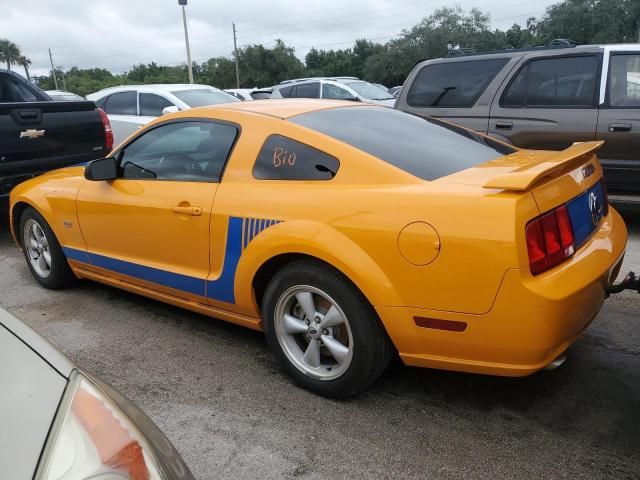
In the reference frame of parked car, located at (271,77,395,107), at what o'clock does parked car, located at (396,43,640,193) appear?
parked car, located at (396,43,640,193) is roughly at 1 o'clock from parked car, located at (271,77,395,107).

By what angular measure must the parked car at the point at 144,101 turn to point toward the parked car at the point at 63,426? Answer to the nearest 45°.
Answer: approximately 45° to its right

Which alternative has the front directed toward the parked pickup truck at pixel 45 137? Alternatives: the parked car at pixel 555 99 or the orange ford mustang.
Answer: the orange ford mustang

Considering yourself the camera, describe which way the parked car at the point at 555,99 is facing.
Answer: facing to the right of the viewer

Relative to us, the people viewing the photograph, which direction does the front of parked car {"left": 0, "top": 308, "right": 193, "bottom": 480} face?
facing the viewer and to the right of the viewer

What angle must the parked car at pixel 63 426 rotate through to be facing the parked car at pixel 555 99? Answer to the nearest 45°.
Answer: approximately 90° to its left

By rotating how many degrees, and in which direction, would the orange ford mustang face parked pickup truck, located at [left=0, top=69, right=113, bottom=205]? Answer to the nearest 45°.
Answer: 0° — it already faces it

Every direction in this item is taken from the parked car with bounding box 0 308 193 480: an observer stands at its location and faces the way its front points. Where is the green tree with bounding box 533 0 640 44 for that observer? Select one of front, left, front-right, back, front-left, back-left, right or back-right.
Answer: left

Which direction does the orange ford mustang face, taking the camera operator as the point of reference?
facing away from the viewer and to the left of the viewer

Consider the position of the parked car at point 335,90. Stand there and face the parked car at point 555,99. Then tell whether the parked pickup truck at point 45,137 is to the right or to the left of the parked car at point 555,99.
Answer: right

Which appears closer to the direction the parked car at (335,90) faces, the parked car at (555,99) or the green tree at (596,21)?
the parked car

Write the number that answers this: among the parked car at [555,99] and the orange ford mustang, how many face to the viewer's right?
1

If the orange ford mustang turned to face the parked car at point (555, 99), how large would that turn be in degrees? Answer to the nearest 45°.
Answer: approximately 90° to its right

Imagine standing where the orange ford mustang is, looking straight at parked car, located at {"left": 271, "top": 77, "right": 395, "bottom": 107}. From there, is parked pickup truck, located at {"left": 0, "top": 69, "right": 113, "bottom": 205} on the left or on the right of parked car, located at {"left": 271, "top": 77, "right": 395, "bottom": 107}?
left
